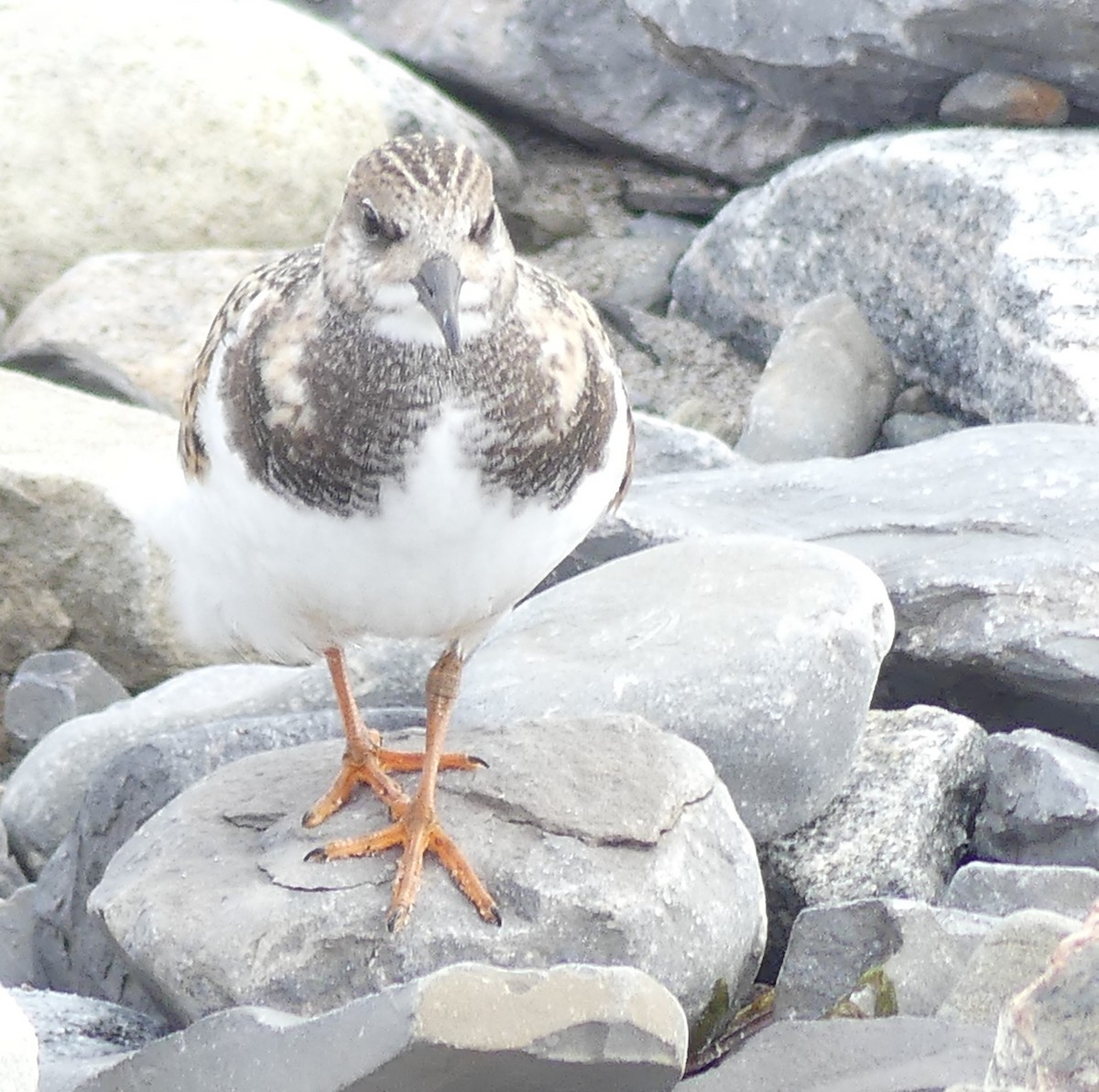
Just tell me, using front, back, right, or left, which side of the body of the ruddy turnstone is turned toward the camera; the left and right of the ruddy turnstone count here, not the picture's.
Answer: front

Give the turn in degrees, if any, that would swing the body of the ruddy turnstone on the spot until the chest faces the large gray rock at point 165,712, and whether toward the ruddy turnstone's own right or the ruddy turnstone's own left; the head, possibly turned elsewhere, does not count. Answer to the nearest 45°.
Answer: approximately 135° to the ruddy turnstone's own right

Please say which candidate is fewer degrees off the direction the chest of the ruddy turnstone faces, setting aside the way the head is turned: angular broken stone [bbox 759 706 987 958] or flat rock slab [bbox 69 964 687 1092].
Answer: the flat rock slab

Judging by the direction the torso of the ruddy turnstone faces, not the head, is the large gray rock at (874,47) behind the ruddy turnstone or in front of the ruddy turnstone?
behind

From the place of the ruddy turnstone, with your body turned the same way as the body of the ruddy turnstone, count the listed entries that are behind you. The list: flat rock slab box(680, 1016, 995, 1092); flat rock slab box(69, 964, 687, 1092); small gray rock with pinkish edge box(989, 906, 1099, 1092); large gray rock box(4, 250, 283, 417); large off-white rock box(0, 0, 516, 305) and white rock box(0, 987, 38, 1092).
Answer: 2

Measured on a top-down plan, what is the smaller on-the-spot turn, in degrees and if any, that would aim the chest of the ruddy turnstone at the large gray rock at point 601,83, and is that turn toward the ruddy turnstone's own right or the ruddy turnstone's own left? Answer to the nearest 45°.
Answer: approximately 180°

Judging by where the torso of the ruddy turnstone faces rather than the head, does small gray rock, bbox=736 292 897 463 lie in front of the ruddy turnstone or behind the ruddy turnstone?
behind

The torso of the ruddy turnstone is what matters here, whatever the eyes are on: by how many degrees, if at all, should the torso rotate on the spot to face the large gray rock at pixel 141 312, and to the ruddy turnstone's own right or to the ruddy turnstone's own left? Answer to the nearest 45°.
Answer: approximately 180°

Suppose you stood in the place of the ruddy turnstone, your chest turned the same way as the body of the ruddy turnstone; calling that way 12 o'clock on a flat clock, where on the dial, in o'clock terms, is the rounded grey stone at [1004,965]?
The rounded grey stone is roughly at 10 o'clock from the ruddy turnstone.

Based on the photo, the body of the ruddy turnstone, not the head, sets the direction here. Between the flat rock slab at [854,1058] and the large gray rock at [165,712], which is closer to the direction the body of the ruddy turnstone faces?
the flat rock slab
